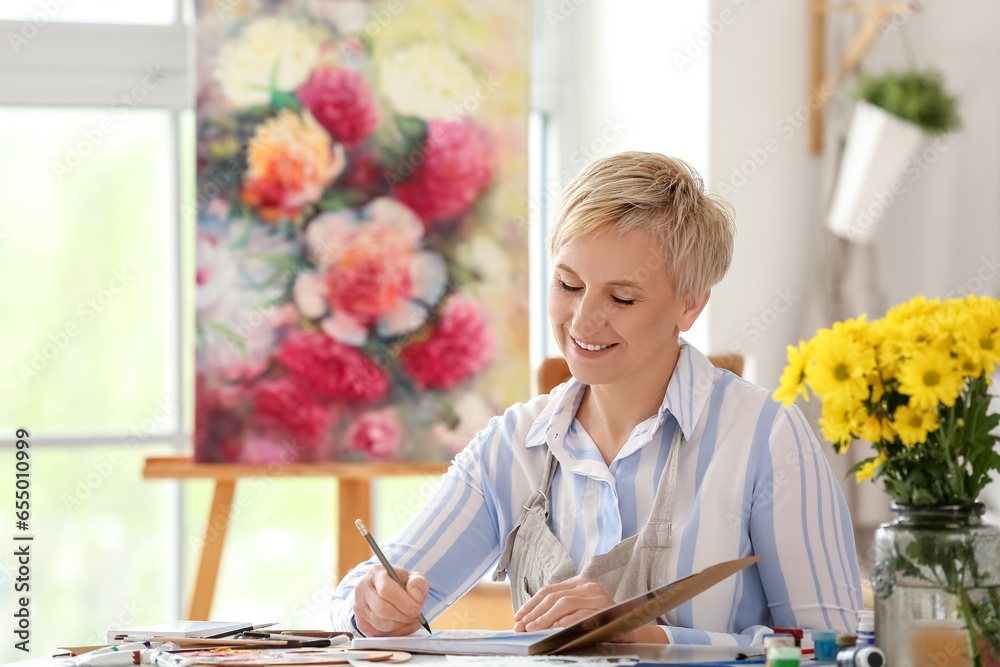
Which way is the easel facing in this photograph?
toward the camera

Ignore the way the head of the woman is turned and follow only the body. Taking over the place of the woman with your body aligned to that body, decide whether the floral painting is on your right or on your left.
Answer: on your right

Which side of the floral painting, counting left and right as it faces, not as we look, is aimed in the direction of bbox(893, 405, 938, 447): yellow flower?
front

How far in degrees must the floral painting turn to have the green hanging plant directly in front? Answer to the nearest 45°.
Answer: approximately 90° to its left

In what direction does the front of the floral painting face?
toward the camera

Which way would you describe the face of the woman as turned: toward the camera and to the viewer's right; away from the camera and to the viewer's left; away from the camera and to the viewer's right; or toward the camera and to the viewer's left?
toward the camera and to the viewer's left

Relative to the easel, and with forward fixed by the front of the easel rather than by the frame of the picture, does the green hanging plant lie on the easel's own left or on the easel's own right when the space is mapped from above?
on the easel's own left

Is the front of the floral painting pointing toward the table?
yes

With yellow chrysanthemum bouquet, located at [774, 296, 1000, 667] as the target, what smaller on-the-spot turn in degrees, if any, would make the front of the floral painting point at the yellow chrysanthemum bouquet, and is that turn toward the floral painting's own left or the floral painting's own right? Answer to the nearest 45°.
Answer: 0° — it already faces it

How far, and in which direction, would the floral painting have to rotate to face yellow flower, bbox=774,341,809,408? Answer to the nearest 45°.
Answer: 0° — it already faces it

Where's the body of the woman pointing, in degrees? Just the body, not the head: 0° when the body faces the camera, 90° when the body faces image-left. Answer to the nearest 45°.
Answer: approximately 45°

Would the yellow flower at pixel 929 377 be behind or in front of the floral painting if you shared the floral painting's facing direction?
in front

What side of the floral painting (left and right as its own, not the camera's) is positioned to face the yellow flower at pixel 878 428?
front
